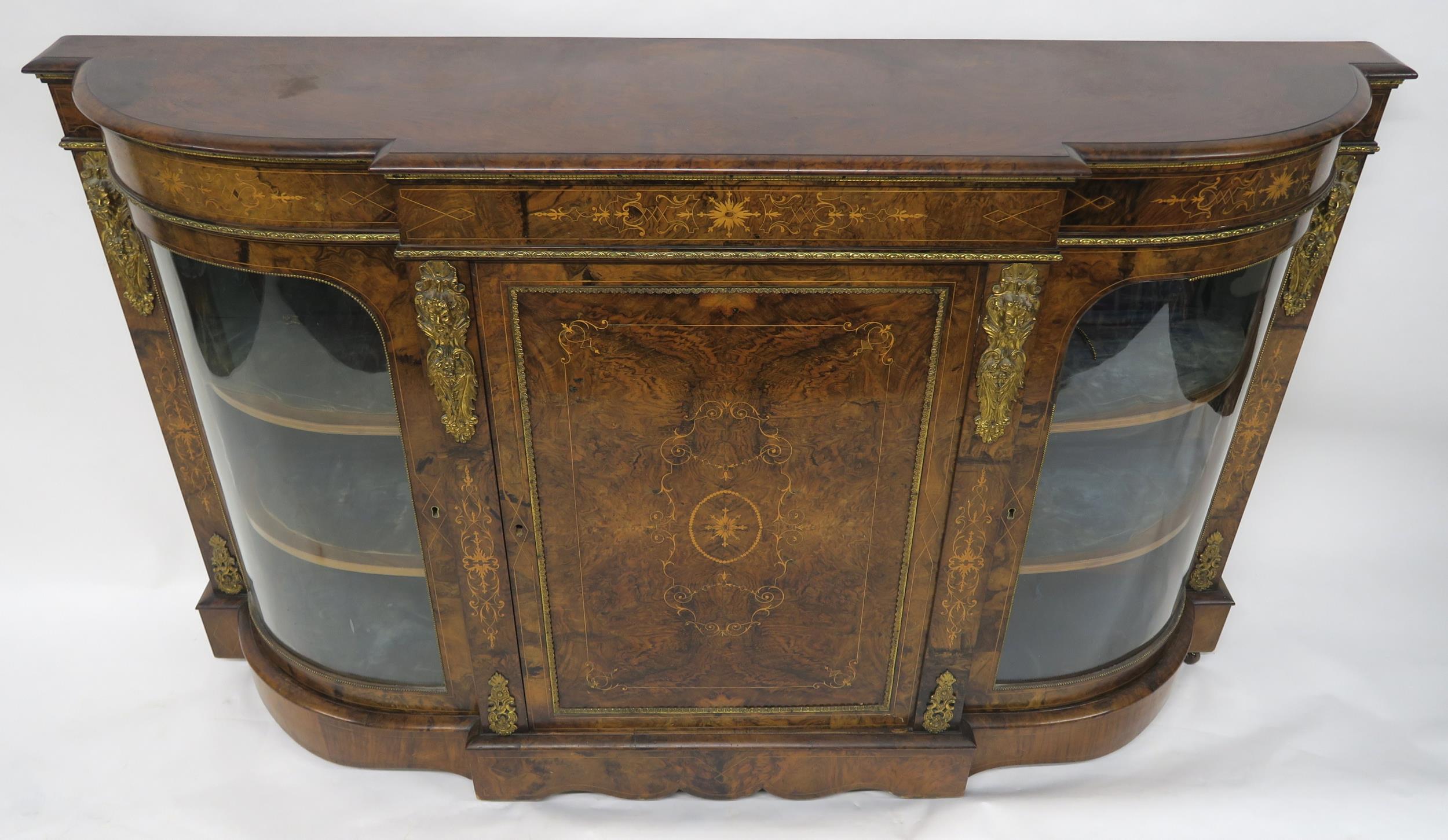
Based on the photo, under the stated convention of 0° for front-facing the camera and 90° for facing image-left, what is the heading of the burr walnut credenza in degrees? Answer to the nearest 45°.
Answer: approximately 0°
